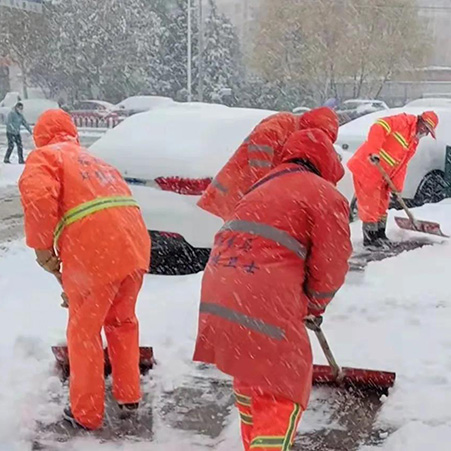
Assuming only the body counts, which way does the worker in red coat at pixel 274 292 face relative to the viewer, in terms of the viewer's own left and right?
facing away from the viewer and to the right of the viewer

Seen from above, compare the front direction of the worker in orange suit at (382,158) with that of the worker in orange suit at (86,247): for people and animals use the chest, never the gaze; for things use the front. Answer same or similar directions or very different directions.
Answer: very different directions

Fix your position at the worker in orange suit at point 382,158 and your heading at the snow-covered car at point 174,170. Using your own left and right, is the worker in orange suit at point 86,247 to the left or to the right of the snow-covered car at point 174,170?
left

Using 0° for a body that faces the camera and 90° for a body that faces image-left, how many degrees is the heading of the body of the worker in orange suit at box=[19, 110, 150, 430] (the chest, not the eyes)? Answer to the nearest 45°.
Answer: approximately 135°

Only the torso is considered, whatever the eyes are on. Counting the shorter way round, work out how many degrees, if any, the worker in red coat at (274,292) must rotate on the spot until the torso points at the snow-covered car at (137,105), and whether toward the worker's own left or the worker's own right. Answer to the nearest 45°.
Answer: approximately 45° to the worker's own left

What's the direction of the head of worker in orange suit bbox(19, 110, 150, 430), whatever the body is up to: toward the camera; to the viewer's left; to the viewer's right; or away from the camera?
away from the camera

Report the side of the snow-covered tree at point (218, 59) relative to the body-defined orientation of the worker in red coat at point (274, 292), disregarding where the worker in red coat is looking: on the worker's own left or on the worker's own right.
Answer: on the worker's own left
